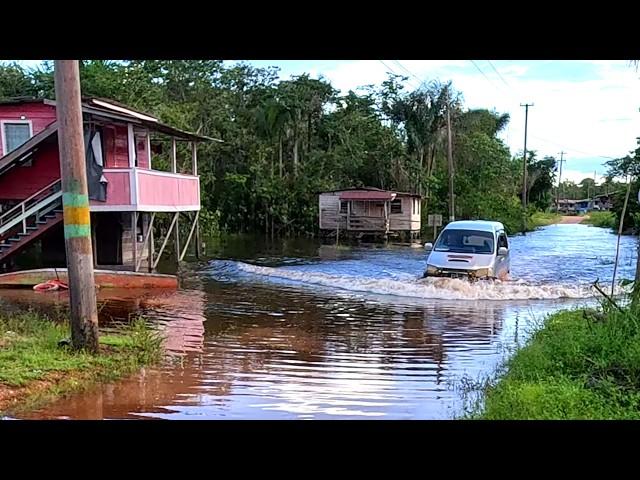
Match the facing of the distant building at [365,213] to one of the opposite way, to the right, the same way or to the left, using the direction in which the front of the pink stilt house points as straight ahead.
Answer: to the right

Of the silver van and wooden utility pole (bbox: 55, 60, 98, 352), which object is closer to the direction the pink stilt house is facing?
the silver van

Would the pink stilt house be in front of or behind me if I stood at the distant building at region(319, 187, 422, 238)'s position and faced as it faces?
in front

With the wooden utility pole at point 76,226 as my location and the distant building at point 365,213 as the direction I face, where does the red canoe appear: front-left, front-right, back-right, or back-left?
front-left

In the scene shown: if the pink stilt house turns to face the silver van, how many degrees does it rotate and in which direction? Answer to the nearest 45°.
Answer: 0° — it already faces it

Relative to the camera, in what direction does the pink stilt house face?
facing the viewer and to the right of the viewer

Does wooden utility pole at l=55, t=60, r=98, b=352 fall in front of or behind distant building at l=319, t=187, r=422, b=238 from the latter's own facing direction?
in front

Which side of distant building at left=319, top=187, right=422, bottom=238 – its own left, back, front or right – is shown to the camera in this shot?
front

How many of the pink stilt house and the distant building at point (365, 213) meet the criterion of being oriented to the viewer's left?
0

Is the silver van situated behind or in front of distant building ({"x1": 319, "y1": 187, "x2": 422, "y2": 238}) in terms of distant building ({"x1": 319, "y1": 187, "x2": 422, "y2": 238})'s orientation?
in front

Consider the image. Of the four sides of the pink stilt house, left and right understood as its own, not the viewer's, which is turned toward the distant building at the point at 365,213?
left
